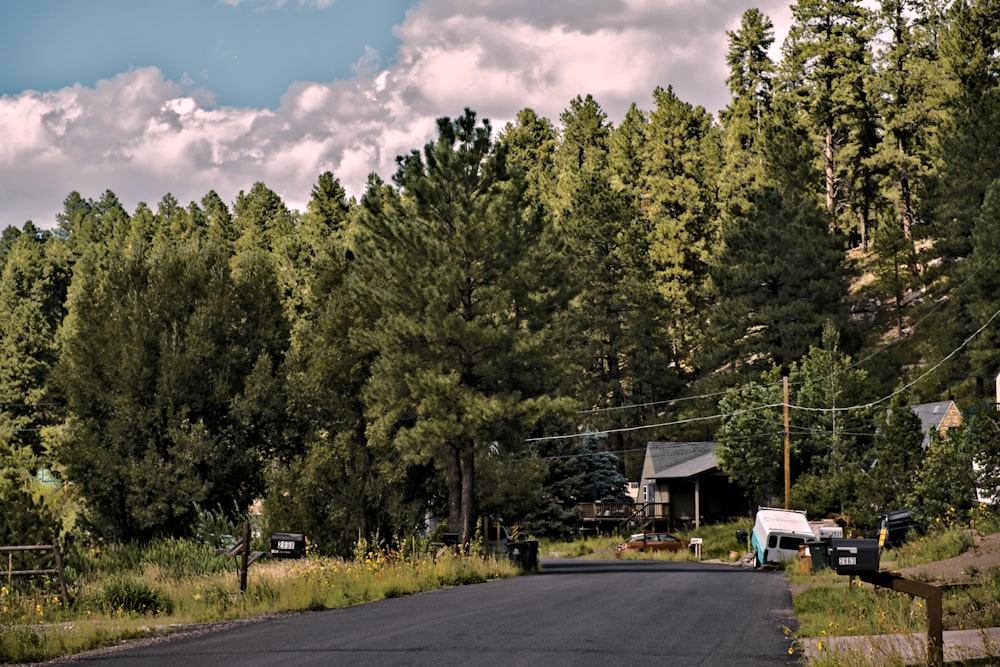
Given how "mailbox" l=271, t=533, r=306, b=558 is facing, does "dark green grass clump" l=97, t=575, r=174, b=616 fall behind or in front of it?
behind

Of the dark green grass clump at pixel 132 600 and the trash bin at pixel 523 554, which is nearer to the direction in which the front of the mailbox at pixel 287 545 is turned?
the trash bin

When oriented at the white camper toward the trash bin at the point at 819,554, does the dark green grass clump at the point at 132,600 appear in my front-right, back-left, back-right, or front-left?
front-right

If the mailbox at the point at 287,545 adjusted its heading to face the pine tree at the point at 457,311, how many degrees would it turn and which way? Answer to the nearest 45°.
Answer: approximately 90° to its left

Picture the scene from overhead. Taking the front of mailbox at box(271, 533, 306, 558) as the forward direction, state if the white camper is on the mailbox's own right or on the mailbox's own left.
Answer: on the mailbox's own left

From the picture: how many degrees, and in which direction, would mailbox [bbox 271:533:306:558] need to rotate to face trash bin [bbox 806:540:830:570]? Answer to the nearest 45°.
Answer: approximately 45° to its left

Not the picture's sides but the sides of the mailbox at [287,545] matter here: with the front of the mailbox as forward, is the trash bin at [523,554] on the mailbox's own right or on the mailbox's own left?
on the mailbox's own left

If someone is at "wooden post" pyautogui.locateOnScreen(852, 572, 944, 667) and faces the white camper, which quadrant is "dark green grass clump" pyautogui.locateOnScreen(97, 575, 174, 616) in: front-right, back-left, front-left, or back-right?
front-left

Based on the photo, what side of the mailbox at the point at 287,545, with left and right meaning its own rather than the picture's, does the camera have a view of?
right

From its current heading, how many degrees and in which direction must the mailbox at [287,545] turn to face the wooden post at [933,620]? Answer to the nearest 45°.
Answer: approximately 45° to its right

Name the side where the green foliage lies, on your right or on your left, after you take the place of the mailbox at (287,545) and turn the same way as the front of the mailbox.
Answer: on your left

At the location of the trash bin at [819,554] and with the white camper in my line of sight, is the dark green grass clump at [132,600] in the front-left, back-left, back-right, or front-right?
back-left

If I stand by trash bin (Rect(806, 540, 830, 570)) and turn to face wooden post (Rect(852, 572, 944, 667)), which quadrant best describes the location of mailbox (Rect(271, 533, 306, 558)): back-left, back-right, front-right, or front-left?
front-right
